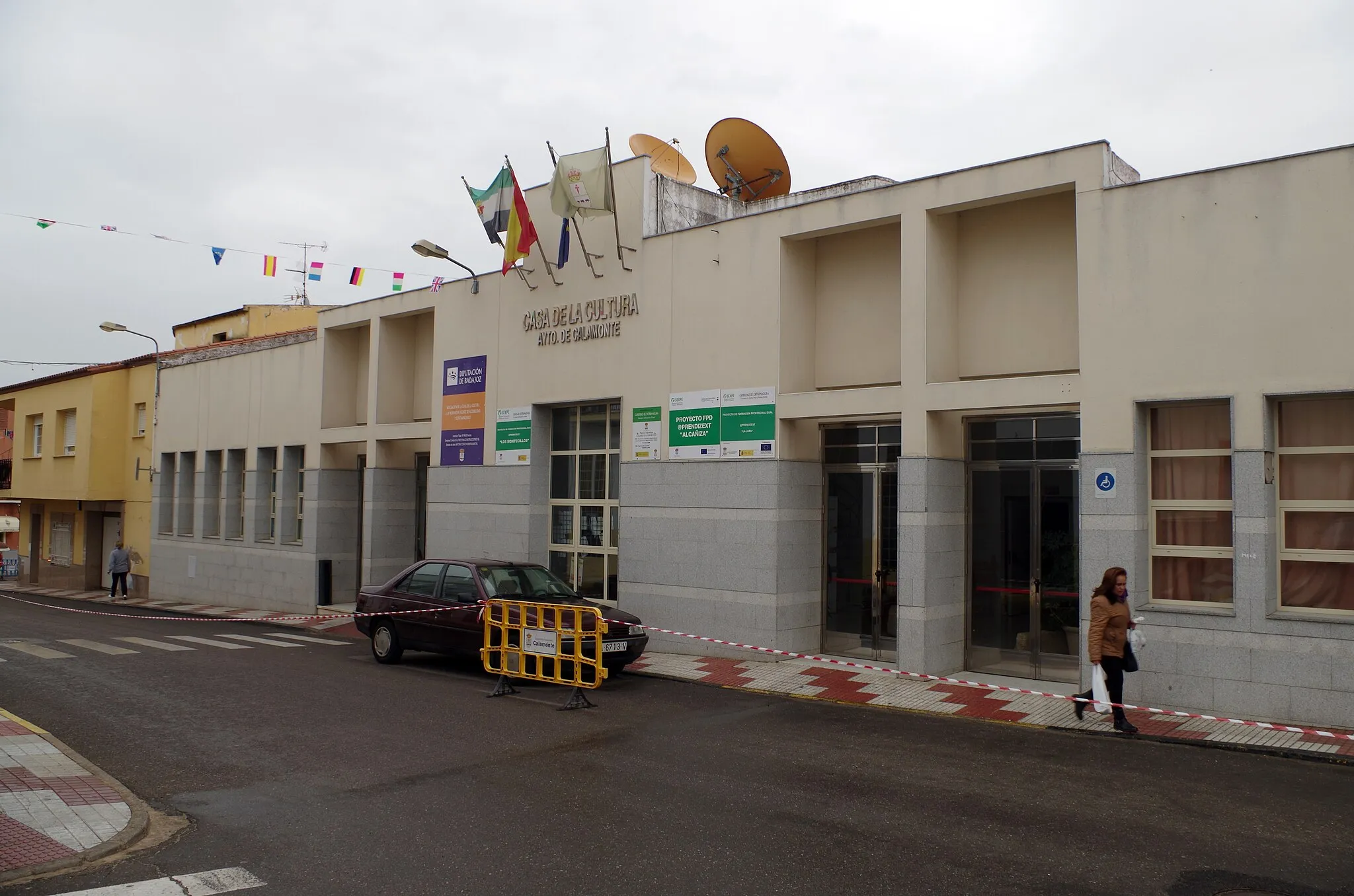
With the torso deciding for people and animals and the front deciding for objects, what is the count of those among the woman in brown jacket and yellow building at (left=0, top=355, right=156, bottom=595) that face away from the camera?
0

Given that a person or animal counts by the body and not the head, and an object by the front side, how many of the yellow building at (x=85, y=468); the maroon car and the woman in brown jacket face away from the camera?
0

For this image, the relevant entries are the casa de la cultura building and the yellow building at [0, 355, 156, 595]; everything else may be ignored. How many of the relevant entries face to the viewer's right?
0

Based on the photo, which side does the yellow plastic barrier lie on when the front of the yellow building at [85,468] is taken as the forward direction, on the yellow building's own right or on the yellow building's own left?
on the yellow building's own left

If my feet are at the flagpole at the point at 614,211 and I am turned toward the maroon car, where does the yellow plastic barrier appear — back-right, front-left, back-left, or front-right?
front-left

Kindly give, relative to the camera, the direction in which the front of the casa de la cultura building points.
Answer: facing the viewer and to the left of the viewer

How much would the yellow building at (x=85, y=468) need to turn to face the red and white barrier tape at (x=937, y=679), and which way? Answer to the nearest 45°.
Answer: approximately 45° to its left
